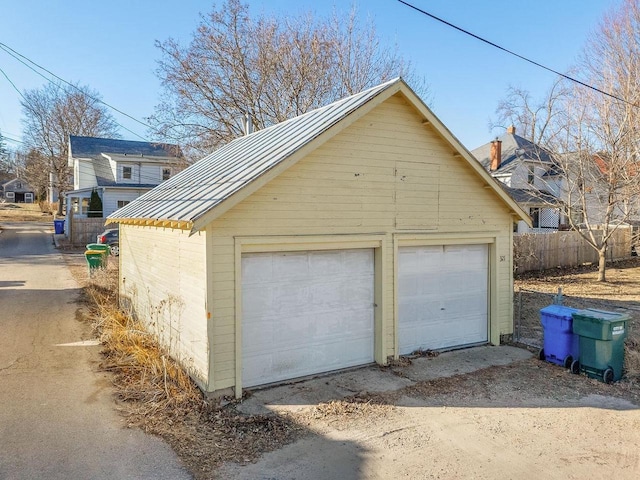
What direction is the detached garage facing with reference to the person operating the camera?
facing the viewer and to the right of the viewer

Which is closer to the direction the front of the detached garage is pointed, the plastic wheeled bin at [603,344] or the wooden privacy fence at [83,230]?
the plastic wheeled bin

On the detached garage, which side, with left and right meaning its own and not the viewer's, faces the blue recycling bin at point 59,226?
back

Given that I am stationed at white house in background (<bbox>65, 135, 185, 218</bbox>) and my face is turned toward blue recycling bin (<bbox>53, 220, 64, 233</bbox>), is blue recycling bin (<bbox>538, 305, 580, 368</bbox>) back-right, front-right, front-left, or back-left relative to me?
front-left

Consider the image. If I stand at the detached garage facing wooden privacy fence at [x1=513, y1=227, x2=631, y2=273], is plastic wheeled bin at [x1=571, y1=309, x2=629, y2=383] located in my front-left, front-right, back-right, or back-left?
front-right

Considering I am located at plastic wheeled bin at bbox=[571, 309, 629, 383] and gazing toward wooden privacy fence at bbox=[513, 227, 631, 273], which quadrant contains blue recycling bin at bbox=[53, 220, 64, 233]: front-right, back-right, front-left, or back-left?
front-left

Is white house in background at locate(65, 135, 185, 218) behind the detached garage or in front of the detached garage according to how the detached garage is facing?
behind
